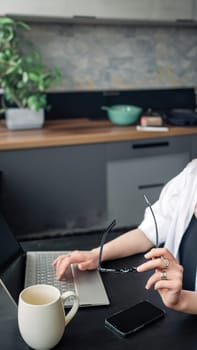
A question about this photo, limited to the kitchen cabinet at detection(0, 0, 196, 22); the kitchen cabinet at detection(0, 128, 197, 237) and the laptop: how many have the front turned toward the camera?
2

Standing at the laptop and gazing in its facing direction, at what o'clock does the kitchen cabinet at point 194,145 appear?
The kitchen cabinet is roughly at 10 o'clock from the laptop.

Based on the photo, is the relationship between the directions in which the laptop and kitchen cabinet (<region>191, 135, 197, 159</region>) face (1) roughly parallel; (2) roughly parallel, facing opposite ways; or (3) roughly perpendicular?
roughly perpendicular

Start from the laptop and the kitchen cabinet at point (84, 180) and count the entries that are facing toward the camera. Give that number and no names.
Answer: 1

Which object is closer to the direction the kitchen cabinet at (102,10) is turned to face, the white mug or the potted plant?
the white mug

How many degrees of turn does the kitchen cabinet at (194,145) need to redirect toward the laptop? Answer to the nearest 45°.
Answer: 0° — it already faces it

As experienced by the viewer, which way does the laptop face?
facing to the right of the viewer
